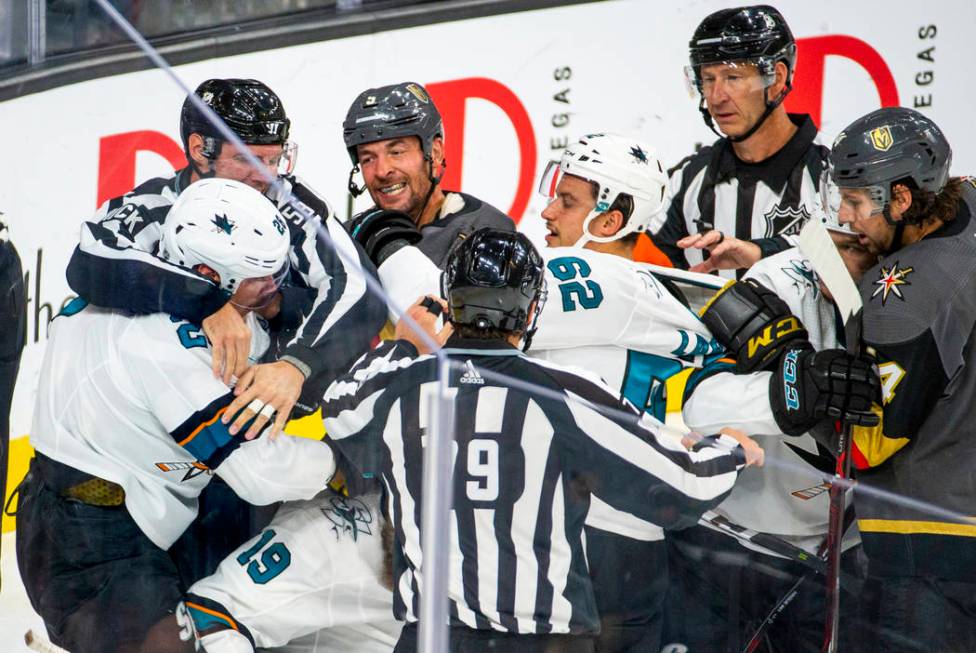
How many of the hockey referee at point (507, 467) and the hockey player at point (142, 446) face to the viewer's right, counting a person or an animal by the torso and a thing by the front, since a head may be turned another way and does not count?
1

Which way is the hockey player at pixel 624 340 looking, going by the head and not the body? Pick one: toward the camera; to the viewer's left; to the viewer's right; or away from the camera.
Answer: to the viewer's left

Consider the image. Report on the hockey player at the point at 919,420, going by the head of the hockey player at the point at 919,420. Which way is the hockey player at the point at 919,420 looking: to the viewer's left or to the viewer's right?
to the viewer's left

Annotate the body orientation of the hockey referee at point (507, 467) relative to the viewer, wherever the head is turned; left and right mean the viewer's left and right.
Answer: facing away from the viewer

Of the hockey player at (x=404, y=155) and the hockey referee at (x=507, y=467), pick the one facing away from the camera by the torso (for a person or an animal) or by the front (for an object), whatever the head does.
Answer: the hockey referee

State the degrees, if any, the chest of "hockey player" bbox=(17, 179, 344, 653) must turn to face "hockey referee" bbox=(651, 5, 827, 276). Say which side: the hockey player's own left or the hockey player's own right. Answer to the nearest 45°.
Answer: approximately 45° to the hockey player's own left

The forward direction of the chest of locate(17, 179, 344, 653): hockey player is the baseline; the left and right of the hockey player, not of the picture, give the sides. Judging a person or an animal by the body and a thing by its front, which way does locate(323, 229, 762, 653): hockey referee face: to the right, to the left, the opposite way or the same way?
to the left

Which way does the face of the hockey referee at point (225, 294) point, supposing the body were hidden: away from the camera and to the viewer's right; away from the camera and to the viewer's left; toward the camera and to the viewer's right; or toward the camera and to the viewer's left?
toward the camera and to the viewer's right

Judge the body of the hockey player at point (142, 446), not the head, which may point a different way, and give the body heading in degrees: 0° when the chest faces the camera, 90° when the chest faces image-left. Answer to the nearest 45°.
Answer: approximately 270°
